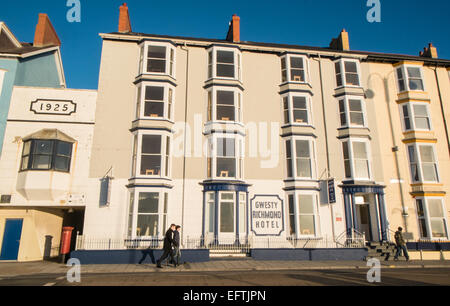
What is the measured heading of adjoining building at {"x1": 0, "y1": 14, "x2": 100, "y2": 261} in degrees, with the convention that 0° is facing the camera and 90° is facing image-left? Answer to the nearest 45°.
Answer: approximately 0°

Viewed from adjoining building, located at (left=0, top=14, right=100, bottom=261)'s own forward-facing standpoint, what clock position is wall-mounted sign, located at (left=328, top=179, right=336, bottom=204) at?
The wall-mounted sign is roughly at 10 o'clock from the adjoining building.
